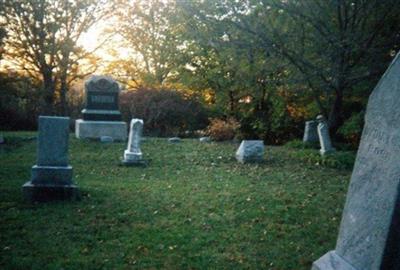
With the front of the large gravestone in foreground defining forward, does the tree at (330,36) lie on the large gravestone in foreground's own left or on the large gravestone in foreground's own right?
on the large gravestone in foreground's own right

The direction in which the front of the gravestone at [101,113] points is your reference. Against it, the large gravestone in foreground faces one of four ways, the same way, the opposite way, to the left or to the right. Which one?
to the right

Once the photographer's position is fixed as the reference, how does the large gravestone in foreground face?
facing the viewer and to the left of the viewer

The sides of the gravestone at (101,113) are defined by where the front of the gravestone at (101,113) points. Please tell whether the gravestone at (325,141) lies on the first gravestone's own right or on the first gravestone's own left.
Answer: on the first gravestone's own left

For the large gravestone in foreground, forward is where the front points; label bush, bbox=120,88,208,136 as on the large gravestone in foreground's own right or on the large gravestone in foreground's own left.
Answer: on the large gravestone in foreground's own right

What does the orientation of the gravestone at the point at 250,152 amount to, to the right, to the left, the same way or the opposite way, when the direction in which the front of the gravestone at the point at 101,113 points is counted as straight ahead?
the same way

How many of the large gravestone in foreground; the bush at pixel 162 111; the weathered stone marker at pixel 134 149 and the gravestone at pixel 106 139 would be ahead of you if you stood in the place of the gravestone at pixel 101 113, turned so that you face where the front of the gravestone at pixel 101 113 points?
3

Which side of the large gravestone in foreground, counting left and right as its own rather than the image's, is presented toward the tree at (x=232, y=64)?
right

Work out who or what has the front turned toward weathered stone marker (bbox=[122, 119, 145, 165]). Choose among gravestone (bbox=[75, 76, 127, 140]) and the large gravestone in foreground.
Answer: the gravestone

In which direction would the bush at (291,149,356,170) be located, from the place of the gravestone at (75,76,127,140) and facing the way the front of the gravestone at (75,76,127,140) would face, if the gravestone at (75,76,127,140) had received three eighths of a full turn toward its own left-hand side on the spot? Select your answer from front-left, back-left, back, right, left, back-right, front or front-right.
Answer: right

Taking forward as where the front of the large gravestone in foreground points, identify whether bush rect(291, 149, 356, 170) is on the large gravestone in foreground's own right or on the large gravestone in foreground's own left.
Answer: on the large gravestone in foreground's own right

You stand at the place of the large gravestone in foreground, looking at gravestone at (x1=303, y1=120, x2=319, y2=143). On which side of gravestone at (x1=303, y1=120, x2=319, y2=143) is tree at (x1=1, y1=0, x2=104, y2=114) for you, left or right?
left

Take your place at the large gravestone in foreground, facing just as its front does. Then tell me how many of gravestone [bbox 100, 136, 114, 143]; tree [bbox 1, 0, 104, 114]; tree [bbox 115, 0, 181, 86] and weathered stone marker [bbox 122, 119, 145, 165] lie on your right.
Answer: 4

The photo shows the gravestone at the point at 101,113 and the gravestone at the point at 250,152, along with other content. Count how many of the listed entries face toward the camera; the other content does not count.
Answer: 2

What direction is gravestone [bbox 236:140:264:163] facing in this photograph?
toward the camera
